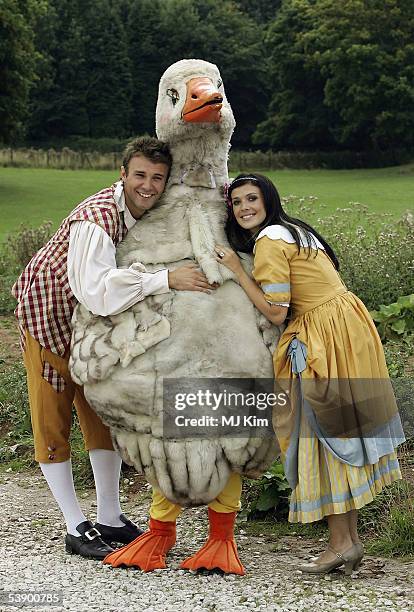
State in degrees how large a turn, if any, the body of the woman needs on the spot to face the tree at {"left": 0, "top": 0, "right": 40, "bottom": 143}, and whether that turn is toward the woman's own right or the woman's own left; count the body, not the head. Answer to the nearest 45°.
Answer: approximately 90° to the woman's own right

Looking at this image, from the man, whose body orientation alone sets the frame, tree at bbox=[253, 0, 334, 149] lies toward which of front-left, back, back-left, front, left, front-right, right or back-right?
left

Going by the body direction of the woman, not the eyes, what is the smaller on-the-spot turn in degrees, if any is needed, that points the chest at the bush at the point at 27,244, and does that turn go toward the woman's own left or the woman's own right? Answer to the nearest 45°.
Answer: approximately 45° to the woman's own right

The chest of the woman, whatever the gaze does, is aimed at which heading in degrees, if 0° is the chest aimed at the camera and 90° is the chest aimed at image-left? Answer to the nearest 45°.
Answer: approximately 90°
